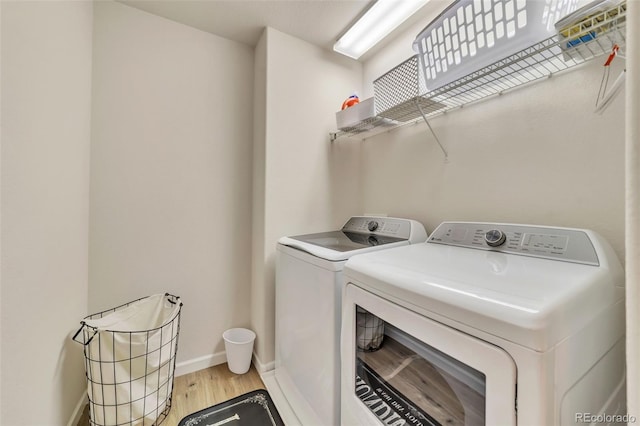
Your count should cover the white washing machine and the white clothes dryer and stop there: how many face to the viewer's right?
0

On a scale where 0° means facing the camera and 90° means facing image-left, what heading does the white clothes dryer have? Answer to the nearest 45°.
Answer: approximately 45°

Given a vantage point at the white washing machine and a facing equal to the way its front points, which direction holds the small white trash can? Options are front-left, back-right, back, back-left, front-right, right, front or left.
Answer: right

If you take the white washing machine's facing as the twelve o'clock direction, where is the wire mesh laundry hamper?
The wire mesh laundry hamper is roughly at 1 o'clock from the white washing machine.

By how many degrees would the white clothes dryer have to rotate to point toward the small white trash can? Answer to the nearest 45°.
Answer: approximately 45° to its right

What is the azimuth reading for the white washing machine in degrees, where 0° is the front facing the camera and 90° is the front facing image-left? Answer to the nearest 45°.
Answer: approximately 45°

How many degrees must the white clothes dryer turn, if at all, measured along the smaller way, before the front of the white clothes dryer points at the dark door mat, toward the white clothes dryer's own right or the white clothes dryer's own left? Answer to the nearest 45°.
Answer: approximately 45° to the white clothes dryer's own right
